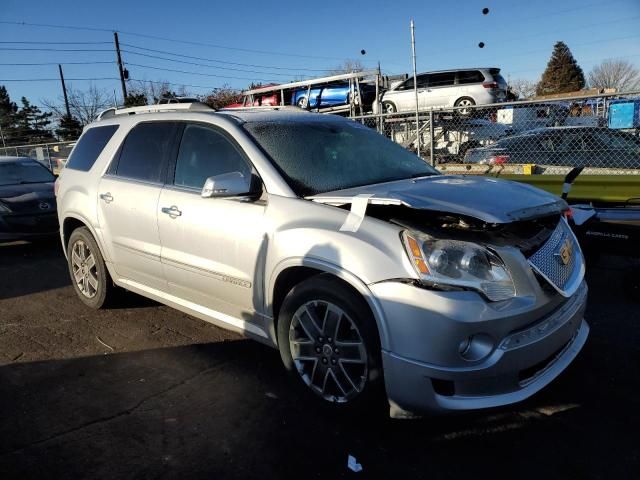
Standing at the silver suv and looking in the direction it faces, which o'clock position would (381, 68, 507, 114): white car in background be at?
The white car in background is roughly at 8 o'clock from the silver suv.

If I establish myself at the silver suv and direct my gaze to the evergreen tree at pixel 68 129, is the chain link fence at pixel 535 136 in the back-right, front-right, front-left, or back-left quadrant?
front-right

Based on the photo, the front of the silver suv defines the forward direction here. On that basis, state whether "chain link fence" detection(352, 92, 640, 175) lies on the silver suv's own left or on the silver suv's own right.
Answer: on the silver suv's own left

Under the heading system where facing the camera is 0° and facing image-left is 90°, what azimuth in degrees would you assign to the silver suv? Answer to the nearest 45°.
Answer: approximately 315°

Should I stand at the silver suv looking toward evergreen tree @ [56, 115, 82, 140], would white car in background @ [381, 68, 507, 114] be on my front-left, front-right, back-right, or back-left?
front-right

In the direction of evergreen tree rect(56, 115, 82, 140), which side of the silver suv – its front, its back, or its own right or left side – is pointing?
back

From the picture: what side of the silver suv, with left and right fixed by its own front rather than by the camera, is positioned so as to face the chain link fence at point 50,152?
back

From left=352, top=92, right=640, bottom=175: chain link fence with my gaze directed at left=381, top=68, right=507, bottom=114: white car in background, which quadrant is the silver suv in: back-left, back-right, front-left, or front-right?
back-left
